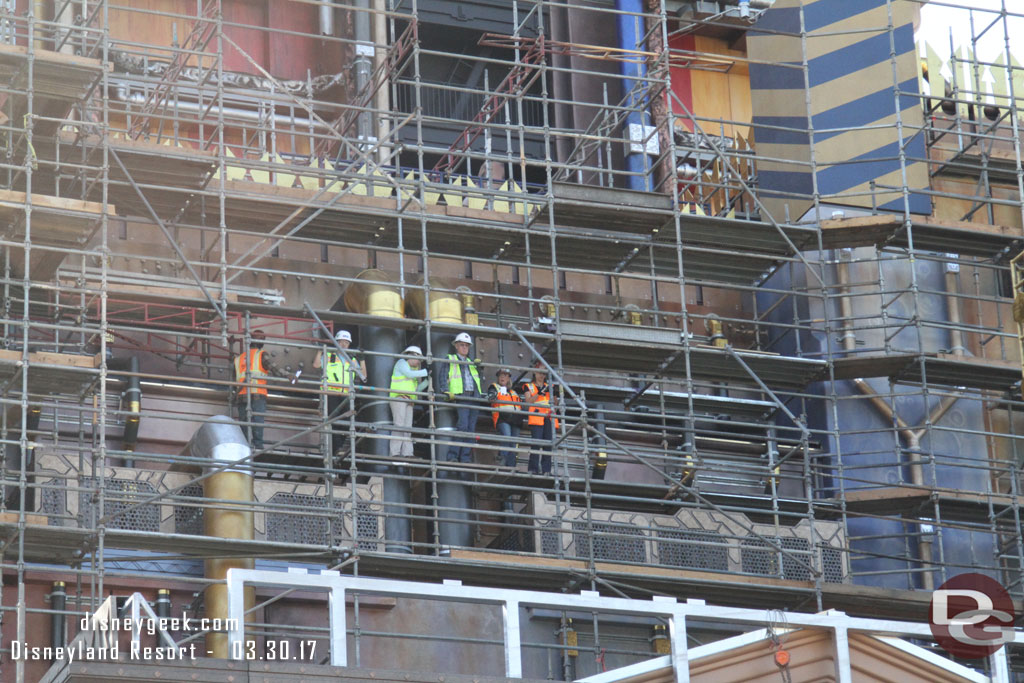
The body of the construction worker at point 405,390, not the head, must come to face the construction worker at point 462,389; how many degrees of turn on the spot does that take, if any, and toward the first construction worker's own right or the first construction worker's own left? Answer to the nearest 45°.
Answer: approximately 90° to the first construction worker's own left

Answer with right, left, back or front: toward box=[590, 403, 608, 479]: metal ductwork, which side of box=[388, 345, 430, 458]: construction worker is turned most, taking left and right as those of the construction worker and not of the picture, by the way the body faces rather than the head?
left

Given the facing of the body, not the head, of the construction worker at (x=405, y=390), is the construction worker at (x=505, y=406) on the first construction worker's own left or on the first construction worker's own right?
on the first construction worker's own left

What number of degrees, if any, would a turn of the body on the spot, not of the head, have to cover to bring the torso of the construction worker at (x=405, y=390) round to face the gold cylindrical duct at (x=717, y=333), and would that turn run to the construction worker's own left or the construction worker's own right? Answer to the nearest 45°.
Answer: approximately 90° to the construction worker's own left

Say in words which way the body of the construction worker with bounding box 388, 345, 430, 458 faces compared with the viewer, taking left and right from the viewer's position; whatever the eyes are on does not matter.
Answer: facing the viewer and to the right of the viewer

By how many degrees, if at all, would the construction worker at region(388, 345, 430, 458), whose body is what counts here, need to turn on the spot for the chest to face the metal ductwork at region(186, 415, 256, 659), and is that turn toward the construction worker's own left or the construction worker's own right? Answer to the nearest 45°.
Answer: approximately 90° to the construction worker's own right

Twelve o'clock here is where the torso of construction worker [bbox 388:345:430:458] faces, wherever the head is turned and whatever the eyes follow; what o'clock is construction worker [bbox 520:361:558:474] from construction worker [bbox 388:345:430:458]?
construction worker [bbox 520:361:558:474] is roughly at 10 o'clock from construction worker [bbox 388:345:430:458].
